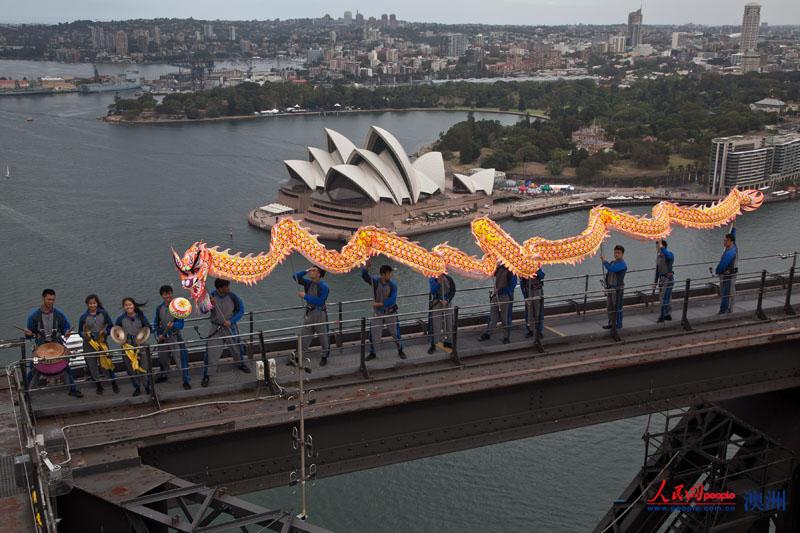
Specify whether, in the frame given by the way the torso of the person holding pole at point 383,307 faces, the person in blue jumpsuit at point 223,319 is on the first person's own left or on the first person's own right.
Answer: on the first person's own right

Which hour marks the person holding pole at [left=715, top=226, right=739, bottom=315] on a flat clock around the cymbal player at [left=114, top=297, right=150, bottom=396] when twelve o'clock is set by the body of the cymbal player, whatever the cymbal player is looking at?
The person holding pole is roughly at 9 o'clock from the cymbal player.

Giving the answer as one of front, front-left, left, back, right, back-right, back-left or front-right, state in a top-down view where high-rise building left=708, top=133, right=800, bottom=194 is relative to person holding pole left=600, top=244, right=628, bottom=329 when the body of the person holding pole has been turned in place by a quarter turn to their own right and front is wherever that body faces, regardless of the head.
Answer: front-right

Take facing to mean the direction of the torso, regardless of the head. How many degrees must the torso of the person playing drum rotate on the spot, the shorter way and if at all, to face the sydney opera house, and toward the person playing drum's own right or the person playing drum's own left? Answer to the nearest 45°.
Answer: approximately 135° to the person playing drum's own left

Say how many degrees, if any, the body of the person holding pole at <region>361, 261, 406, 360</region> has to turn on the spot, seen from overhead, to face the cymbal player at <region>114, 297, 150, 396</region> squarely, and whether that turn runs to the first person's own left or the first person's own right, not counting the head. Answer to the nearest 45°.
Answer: approximately 90° to the first person's own right

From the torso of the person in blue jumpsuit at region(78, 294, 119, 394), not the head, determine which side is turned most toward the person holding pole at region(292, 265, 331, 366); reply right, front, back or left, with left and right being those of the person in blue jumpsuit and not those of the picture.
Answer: left

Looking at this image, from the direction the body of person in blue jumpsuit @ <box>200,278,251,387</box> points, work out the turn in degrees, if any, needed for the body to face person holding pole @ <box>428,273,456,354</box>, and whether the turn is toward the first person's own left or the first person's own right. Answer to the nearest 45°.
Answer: approximately 90° to the first person's own left
